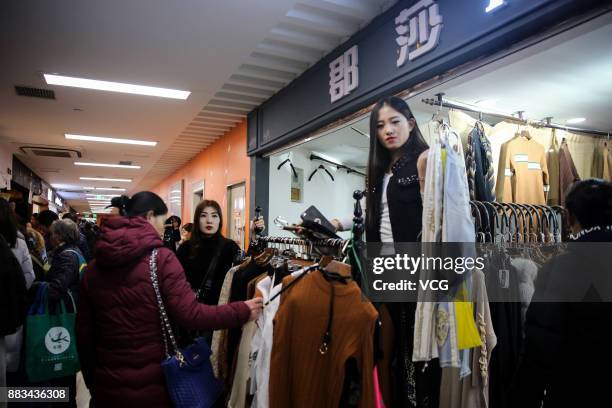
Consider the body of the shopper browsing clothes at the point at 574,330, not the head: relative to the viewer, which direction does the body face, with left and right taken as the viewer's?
facing away from the viewer

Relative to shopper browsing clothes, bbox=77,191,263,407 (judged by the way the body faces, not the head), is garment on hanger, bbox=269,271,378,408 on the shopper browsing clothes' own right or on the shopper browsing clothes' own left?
on the shopper browsing clothes' own right

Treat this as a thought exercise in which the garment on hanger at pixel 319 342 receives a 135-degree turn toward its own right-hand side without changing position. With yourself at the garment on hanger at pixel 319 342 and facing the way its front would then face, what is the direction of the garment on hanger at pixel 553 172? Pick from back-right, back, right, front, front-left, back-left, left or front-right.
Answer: right

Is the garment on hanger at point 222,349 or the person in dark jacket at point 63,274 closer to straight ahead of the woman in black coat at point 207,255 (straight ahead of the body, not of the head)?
the garment on hanger

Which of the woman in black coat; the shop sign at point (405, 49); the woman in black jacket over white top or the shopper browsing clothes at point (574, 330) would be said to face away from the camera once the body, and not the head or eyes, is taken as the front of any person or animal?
the shopper browsing clothes

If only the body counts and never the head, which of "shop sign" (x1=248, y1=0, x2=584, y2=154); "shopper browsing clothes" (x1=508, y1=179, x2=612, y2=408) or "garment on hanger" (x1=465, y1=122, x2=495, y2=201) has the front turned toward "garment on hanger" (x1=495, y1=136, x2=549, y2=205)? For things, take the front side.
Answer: the shopper browsing clothes

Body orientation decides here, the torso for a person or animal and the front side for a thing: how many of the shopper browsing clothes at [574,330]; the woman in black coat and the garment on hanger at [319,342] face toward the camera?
2

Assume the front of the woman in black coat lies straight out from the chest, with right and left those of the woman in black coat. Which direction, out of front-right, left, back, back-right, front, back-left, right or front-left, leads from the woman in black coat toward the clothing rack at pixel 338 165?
back-left

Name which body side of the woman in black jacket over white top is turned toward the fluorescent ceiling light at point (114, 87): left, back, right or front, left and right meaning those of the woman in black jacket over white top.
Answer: right

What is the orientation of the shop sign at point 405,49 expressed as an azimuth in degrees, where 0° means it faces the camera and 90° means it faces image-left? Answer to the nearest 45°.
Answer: approximately 45°

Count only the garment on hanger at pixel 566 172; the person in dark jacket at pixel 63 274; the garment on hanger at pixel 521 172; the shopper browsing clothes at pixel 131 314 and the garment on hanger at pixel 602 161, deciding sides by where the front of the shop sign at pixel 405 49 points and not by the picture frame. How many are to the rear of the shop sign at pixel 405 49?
3

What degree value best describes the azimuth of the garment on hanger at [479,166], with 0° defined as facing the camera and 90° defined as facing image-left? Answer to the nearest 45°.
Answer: approximately 45°
